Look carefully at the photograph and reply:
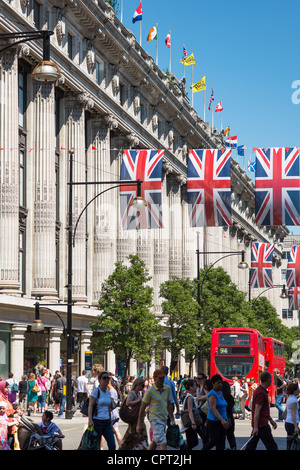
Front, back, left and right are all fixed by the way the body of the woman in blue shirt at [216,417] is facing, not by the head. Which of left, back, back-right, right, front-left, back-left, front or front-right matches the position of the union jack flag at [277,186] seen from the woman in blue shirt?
back-left

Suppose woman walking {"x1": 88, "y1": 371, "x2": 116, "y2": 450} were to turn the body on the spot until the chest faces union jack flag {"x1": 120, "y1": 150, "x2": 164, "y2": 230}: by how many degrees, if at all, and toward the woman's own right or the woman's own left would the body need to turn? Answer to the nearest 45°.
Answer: approximately 135° to the woman's own left

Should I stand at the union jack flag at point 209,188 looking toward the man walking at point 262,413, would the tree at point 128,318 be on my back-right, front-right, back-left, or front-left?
back-right

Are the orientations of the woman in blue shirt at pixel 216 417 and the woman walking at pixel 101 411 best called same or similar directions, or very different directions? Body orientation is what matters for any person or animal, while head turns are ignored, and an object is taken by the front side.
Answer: same or similar directions

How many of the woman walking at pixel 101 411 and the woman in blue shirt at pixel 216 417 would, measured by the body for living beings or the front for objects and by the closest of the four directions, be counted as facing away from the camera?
0

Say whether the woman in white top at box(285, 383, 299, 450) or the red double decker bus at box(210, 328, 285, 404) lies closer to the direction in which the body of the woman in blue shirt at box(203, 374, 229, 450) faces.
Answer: the woman in white top

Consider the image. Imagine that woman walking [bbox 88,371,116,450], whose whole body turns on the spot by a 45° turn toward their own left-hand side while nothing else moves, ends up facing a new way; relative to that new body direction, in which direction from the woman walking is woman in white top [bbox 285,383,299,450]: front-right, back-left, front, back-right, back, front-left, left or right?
front

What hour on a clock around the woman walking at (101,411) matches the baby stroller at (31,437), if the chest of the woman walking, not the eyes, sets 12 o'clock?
The baby stroller is roughly at 4 o'clock from the woman walking.

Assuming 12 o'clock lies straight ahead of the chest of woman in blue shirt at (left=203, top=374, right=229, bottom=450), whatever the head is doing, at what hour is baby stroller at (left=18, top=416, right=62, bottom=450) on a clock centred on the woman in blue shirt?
The baby stroller is roughly at 4 o'clock from the woman in blue shirt.

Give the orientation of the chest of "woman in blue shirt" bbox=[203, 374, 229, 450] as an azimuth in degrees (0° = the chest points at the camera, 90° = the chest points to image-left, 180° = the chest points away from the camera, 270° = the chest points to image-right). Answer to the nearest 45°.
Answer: approximately 315°

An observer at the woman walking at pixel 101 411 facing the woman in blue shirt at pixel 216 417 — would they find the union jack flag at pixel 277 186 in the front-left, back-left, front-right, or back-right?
front-left

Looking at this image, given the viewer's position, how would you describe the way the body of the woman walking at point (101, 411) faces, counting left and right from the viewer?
facing the viewer and to the right of the viewer
